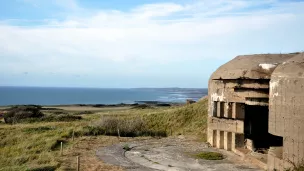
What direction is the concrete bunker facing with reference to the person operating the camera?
facing the viewer and to the left of the viewer

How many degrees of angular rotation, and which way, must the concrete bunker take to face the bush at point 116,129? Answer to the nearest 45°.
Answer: approximately 90° to its right
